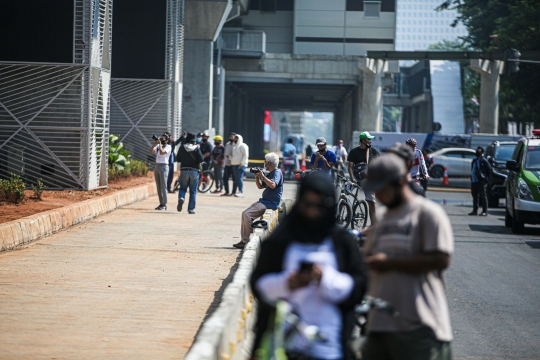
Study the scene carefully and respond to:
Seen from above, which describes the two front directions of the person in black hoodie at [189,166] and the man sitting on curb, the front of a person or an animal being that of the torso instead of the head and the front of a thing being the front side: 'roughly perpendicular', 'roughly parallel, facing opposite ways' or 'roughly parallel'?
roughly perpendicular

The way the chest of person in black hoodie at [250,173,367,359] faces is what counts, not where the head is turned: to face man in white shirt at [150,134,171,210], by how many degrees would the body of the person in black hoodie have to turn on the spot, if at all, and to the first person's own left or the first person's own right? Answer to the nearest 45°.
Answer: approximately 180°

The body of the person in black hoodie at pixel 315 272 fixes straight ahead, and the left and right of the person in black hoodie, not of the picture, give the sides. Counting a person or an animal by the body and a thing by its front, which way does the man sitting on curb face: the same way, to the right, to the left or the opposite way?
to the right

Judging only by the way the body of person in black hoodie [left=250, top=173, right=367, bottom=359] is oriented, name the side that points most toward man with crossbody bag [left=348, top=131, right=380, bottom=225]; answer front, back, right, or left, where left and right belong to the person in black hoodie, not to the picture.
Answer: back

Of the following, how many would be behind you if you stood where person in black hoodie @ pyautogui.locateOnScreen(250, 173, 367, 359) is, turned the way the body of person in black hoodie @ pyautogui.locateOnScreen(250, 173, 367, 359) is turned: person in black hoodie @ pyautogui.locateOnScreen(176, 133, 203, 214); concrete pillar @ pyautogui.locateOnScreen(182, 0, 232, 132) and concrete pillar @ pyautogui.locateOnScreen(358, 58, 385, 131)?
3

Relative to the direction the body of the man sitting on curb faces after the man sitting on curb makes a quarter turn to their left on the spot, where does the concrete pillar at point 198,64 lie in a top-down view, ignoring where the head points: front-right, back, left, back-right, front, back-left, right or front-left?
back

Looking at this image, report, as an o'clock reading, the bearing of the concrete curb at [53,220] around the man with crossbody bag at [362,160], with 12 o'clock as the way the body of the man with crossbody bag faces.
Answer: The concrete curb is roughly at 4 o'clock from the man with crossbody bag.

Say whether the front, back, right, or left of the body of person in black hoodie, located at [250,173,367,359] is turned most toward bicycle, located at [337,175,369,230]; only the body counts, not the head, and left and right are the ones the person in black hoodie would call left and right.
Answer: back

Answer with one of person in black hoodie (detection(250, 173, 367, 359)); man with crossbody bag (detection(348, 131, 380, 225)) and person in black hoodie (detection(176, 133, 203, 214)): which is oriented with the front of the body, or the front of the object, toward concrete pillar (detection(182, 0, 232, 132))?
person in black hoodie (detection(176, 133, 203, 214))

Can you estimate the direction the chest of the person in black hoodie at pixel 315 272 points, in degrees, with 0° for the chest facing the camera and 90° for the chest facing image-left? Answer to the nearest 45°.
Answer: approximately 0°

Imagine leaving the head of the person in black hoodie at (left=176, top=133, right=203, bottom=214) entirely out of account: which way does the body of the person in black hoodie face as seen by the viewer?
away from the camera

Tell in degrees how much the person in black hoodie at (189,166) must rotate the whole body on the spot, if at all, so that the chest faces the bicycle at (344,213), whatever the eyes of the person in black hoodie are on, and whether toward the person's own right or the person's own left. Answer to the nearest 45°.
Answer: approximately 135° to the person's own right
